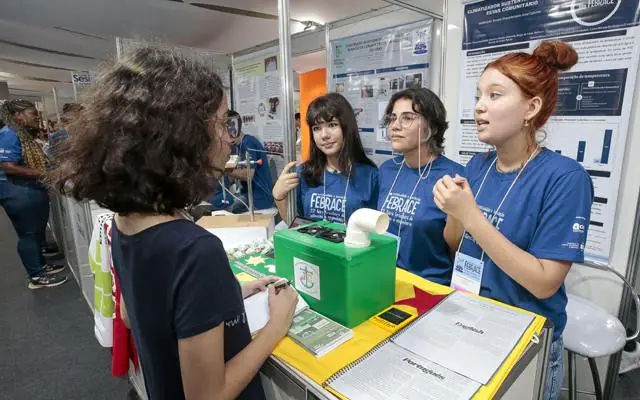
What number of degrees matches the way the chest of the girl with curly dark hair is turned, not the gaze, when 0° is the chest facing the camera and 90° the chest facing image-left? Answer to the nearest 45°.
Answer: approximately 225°

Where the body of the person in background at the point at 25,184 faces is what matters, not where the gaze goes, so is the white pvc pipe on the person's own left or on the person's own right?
on the person's own right

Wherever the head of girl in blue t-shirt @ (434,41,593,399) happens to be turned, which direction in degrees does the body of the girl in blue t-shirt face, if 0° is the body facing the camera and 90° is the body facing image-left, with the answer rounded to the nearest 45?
approximately 45°

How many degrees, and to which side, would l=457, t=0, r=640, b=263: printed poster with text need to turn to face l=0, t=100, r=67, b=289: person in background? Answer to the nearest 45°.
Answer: approximately 45° to its right

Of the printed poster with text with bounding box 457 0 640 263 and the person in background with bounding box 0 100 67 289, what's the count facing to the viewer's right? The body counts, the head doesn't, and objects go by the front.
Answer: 1

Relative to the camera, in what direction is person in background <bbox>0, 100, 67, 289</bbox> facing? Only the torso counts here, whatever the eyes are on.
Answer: to the viewer's right

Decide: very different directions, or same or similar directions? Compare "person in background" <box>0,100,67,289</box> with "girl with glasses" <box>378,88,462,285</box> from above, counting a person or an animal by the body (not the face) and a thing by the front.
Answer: very different directions

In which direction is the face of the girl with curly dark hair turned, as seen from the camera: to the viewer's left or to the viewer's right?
to the viewer's right

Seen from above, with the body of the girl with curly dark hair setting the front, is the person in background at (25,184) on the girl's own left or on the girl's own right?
on the girl's own left
